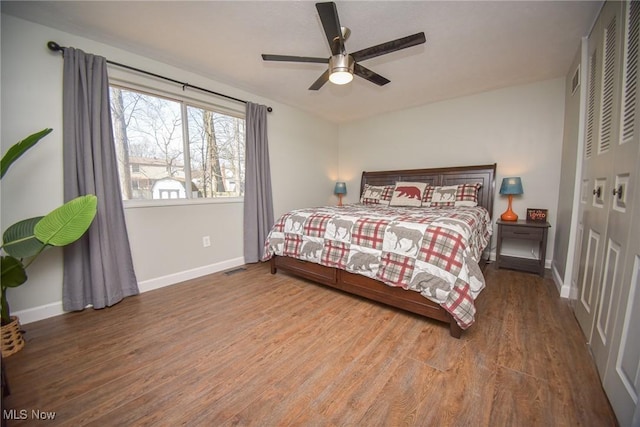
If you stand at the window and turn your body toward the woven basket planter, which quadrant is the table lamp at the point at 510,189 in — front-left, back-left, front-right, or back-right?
back-left

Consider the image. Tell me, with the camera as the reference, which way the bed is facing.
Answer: facing the viewer and to the left of the viewer

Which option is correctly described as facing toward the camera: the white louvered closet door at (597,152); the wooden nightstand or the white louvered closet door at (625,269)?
the wooden nightstand

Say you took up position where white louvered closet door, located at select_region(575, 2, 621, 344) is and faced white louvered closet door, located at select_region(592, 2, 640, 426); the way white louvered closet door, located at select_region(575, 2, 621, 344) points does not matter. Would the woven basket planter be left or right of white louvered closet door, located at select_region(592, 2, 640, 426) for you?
right

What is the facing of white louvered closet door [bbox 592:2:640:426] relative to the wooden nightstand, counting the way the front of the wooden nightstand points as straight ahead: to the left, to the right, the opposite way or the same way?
to the right

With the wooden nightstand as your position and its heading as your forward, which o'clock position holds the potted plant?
The potted plant is roughly at 1 o'clock from the wooden nightstand.

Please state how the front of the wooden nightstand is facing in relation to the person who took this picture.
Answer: facing the viewer

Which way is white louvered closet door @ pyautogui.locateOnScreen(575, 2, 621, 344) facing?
to the viewer's left

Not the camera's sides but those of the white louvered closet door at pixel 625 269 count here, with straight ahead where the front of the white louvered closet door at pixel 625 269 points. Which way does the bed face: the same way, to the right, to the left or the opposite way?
to the left

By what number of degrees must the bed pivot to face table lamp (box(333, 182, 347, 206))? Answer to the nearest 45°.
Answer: approximately 135° to its right

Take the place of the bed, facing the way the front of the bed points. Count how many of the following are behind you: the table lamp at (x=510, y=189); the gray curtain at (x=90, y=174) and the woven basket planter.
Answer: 1

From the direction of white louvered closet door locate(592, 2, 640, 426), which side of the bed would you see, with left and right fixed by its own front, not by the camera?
left

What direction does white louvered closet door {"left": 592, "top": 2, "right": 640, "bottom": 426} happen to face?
to the viewer's left

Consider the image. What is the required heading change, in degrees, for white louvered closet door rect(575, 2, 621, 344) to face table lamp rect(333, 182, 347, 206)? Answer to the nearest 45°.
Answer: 0° — it already faces it

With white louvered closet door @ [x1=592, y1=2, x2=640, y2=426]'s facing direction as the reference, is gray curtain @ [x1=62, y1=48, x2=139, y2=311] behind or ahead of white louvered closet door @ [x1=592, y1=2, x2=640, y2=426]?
ahead

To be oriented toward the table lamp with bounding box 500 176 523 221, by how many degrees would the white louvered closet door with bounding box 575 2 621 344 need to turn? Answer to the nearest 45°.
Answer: approximately 45° to its right

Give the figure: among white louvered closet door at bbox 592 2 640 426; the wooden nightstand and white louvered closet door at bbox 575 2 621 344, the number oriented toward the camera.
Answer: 1

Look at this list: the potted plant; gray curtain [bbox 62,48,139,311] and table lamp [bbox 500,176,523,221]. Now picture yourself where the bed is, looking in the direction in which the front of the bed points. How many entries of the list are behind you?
1
